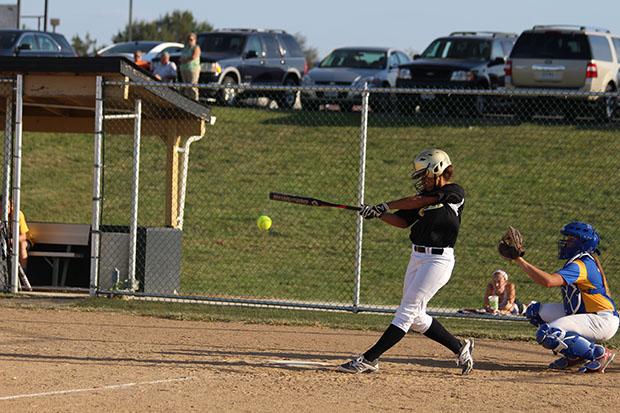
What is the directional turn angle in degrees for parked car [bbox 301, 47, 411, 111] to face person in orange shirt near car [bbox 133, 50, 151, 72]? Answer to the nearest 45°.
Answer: approximately 45° to its right

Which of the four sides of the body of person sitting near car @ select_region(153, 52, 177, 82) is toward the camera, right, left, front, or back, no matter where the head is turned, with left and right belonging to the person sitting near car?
front

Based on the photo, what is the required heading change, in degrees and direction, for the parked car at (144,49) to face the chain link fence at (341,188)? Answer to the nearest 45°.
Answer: approximately 45° to its left

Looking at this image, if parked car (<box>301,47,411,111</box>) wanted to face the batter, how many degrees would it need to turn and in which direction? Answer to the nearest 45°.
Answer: approximately 45° to its left

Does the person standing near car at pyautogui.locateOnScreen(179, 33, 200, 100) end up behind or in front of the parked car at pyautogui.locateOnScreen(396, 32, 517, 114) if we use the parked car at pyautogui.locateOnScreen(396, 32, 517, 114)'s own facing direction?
in front

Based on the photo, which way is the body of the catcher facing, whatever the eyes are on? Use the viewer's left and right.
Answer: facing to the left of the viewer

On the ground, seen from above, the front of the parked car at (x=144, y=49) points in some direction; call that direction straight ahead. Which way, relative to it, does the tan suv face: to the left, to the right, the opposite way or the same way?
the opposite way

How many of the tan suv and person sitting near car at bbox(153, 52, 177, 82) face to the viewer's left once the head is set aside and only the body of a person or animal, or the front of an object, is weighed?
0

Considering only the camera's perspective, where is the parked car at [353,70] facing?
facing the viewer and to the left of the viewer

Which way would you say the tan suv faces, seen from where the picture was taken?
facing away from the viewer and to the right of the viewer

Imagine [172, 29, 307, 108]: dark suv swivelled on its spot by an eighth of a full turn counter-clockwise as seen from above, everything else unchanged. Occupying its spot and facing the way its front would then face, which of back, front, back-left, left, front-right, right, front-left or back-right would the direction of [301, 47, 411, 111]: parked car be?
left

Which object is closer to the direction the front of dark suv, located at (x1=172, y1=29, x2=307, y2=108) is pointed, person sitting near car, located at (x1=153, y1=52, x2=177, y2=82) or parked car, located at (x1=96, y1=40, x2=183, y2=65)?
the person sitting near car

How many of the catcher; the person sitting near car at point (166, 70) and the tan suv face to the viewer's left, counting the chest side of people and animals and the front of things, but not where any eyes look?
1

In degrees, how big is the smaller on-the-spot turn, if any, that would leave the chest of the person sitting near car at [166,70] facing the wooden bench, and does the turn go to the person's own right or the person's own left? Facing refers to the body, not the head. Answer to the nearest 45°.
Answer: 0° — they already face it

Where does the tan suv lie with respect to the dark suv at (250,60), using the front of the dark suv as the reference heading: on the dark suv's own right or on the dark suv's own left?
on the dark suv's own left

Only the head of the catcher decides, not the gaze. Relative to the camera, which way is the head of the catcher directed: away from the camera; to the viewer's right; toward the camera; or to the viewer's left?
to the viewer's left
